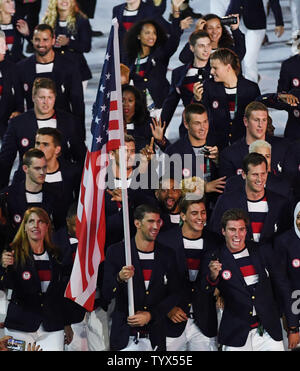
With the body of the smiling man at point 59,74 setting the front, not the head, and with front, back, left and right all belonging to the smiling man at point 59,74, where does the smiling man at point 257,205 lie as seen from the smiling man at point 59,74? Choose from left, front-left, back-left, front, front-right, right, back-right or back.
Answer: front-left

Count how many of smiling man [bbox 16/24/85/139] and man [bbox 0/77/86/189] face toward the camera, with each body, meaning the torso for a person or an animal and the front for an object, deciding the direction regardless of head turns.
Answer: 2
